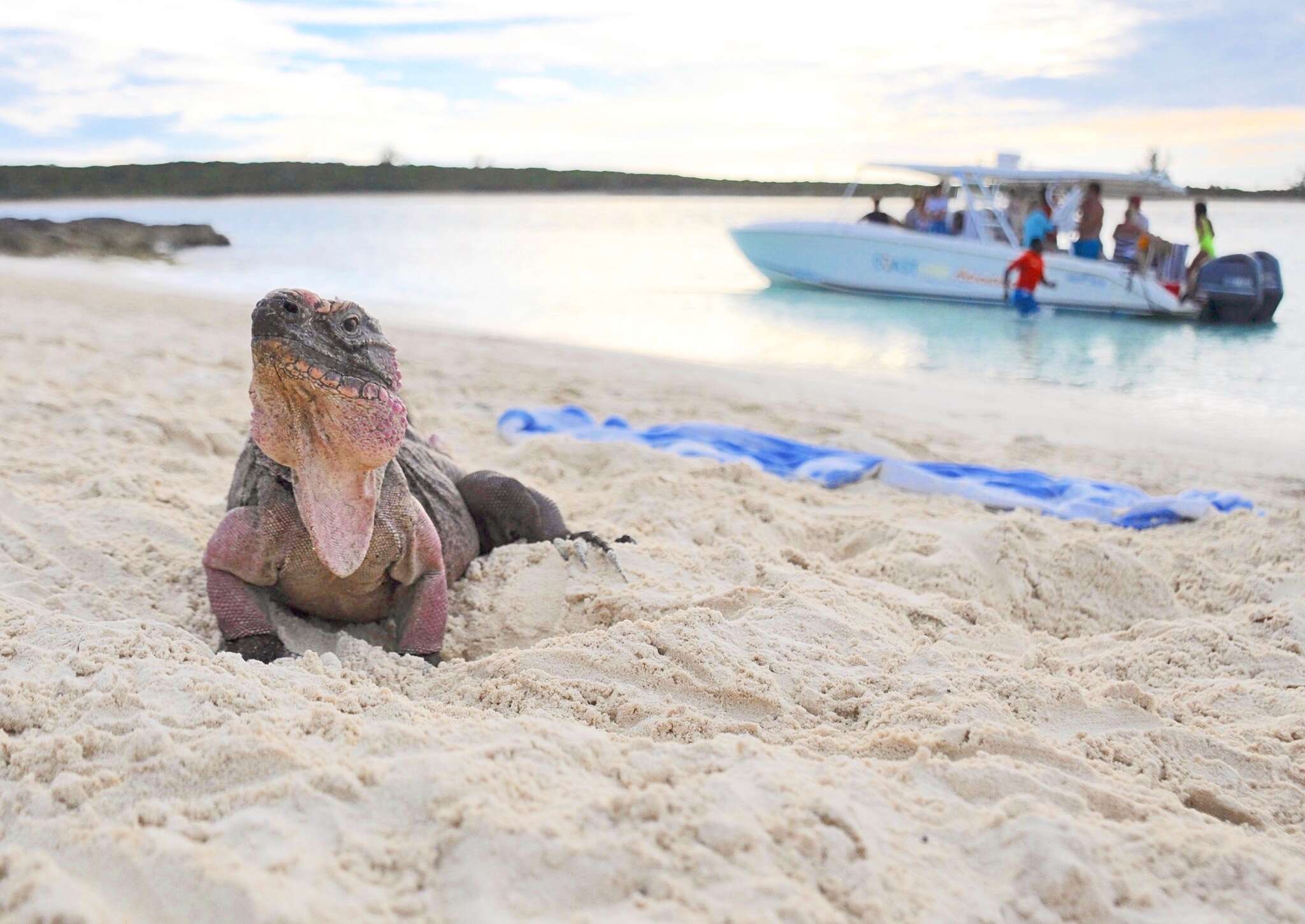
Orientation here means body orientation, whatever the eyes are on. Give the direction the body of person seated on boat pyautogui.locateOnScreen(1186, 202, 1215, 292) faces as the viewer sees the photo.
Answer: to the viewer's left

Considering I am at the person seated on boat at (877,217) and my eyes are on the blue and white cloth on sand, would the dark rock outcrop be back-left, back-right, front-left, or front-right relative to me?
back-right

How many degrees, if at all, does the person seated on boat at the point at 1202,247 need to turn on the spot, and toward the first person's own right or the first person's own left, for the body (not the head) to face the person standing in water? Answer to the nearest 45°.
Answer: approximately 45° to the first person's own left

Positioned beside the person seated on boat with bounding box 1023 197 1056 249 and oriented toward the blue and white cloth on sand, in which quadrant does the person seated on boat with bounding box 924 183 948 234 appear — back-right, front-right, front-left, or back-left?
back-right

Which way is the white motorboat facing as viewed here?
to the viewer's left

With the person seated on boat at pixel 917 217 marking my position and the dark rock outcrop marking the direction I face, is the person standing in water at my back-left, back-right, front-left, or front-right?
back-left
